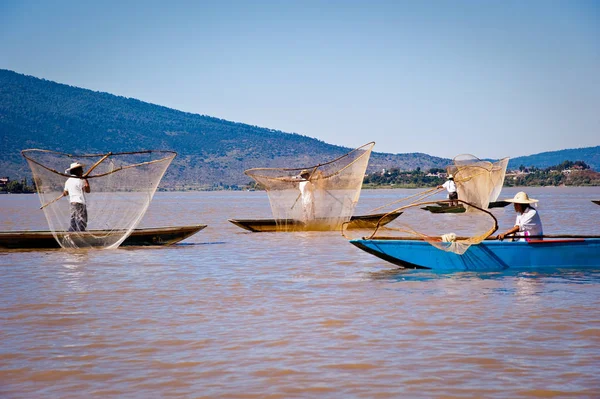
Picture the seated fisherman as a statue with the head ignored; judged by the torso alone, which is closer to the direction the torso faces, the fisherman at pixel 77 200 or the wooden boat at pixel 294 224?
the fisherman

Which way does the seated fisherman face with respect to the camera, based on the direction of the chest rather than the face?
to the viewer's left

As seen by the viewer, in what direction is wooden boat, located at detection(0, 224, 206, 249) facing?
to the viewer's right

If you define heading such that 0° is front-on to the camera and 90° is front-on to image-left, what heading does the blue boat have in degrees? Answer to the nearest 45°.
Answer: approximately 90°
